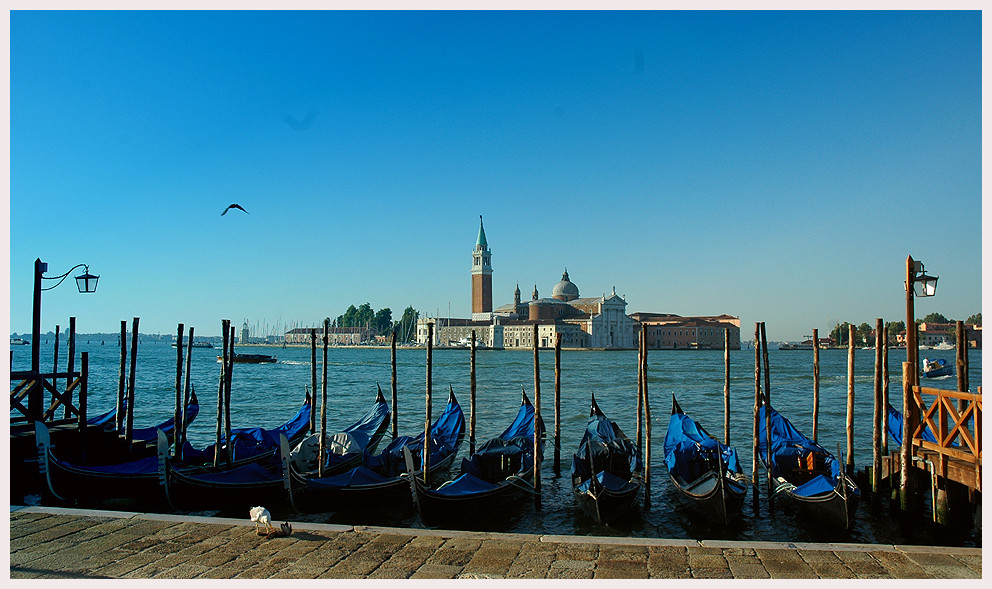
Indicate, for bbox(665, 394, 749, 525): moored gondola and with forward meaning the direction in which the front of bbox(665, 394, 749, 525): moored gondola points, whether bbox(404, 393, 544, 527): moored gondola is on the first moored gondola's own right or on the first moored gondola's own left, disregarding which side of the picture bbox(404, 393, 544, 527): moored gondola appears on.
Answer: on the first moored gondola's own right

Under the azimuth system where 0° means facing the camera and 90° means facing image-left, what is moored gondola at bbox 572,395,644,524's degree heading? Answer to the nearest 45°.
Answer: approximately 0°

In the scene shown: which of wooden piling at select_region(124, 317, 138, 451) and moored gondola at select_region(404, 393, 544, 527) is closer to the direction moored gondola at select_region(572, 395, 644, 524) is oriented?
the moored gondola

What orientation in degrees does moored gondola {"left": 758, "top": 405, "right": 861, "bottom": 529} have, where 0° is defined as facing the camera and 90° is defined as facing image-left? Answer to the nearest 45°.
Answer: approximately 315°

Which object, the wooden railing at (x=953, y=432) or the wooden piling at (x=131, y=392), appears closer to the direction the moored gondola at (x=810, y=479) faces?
the wooden railing

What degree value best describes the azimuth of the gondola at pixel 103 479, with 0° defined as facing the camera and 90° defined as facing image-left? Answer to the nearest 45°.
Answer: approximately 45°

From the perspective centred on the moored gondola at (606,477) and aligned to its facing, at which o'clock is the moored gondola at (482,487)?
the moored gondola at (482,487) is roughly at 2 o'clock from the moored gondola at (606,477).

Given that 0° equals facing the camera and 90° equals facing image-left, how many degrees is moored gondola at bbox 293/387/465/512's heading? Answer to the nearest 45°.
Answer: approximately 45°

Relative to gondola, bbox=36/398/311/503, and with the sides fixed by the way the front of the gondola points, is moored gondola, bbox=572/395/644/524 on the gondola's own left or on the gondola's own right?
on the gondola's own left

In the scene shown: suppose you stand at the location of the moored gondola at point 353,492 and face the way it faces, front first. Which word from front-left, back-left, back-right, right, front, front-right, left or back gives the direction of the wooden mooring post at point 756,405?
back-left
